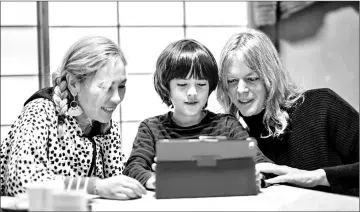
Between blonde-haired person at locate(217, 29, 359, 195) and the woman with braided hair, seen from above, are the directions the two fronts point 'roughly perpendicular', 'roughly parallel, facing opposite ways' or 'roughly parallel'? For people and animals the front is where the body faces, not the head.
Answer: roughly perpendicular

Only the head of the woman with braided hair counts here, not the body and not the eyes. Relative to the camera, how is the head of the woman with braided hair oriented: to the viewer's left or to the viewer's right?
to the viewer's right

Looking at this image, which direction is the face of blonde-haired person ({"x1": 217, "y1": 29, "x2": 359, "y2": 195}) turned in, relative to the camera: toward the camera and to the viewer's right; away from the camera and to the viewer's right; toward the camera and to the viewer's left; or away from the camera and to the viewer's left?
toward the camera and to the viewer's left

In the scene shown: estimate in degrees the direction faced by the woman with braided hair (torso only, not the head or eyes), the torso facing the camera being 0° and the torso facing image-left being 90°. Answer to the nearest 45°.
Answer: approximately 315°

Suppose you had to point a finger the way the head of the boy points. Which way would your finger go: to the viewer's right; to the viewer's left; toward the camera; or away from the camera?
toward the camera

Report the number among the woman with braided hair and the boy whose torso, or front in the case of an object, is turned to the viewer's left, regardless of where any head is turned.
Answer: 0

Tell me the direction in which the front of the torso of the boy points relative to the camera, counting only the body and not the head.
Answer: toward the camera

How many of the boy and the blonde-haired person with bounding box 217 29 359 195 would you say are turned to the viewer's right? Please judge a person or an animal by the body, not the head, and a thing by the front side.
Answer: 0

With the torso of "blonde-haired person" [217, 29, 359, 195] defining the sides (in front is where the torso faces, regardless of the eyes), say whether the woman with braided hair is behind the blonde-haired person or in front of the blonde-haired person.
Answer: in front

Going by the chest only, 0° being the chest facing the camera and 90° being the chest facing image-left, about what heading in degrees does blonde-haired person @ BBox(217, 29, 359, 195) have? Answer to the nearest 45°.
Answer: approximately 45°

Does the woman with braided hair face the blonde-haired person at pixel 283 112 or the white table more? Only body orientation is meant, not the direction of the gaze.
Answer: the white table
